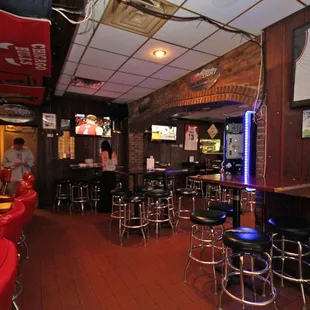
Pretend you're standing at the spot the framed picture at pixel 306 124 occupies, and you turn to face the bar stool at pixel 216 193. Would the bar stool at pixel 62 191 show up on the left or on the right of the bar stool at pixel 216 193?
left

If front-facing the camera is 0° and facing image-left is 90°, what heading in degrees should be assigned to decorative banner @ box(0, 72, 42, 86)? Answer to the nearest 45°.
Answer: approximately 315°

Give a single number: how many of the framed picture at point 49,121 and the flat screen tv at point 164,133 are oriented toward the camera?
2

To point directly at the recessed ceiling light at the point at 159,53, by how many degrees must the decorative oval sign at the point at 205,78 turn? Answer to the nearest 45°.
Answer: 0° — it already faces it

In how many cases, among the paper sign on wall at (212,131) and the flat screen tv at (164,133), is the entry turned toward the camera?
2

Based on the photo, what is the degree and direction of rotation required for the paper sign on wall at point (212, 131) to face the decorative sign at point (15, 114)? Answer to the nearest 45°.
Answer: approximately 45° to its right

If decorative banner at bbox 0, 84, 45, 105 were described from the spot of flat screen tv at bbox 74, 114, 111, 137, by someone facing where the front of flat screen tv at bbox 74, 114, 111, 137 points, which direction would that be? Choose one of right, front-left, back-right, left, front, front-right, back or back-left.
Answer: front-right
